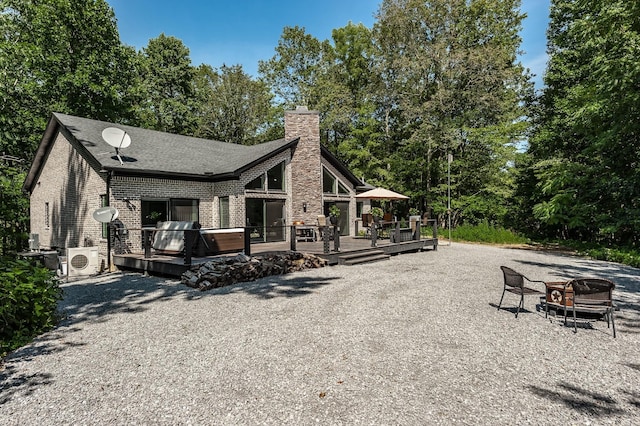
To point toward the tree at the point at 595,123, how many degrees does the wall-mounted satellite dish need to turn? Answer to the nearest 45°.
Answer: approximately 135° to its left

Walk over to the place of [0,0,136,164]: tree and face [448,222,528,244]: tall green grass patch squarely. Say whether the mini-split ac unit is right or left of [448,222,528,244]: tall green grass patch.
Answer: right

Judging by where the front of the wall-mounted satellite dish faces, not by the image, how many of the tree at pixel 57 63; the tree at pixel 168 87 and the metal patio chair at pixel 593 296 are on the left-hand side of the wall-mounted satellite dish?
1

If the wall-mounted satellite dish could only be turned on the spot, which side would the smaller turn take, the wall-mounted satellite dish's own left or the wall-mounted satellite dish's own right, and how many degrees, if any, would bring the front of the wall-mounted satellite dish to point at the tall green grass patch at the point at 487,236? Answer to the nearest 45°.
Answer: approximately 45° to the wall-mounted satellite dish's own left

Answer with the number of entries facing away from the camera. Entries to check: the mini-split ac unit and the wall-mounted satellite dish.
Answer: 0

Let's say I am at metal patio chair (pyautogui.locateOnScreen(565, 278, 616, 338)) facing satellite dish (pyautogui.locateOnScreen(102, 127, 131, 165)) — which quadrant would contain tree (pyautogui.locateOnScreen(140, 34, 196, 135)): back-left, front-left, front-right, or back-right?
front-right

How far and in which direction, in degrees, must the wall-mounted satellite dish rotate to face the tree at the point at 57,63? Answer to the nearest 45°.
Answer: approximately 135° to its right

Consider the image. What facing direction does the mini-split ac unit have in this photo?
toward the camera

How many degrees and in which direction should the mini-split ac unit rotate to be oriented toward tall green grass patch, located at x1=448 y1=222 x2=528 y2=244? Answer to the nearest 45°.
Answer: approximately 90° to its left

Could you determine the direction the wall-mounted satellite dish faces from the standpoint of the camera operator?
facing the viewer and to the left of the viewer

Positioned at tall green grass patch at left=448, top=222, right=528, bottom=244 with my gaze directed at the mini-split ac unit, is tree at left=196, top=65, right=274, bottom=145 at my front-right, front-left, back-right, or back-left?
front-right

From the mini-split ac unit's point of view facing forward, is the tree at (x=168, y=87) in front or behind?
behind

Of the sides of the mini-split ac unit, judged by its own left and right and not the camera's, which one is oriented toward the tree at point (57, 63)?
back

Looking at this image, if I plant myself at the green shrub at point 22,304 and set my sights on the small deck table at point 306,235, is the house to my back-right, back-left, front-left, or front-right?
front-left
